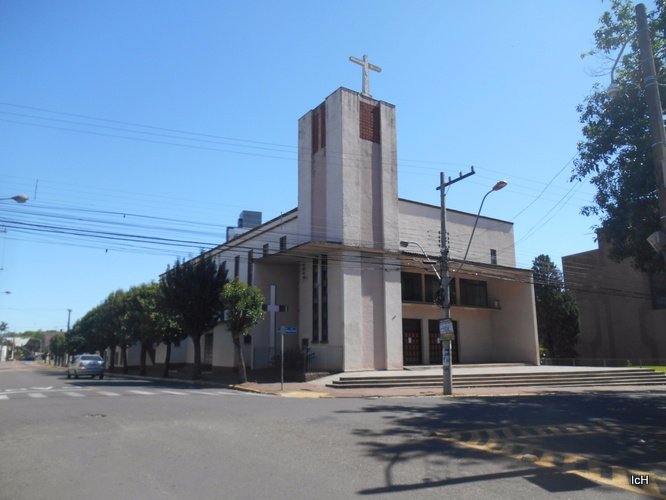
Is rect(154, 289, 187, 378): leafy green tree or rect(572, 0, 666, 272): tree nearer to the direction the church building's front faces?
the tree

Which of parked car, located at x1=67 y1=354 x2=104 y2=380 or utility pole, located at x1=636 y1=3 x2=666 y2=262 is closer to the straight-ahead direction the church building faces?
the utility pole

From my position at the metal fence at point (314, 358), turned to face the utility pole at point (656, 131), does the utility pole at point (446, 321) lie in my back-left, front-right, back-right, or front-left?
front-left

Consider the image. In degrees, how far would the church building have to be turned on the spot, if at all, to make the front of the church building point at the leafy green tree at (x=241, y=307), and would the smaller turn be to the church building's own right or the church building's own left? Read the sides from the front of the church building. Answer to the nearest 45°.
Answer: approximately 90° to the church building's own right

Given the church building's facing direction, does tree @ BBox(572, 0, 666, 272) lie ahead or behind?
ahead

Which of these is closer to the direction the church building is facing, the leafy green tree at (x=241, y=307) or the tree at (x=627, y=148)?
the tree

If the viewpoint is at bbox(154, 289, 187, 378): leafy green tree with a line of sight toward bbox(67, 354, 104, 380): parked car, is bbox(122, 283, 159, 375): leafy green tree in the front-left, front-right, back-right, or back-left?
front-right

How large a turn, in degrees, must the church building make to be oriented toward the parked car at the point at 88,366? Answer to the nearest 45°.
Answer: approximately 135° to its right

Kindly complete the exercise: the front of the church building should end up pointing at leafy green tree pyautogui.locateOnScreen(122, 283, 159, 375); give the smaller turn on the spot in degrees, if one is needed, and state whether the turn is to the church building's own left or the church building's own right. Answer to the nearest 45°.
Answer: approximately 135° to the church building's own right

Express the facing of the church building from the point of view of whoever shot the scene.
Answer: facing the viewer and to the right of the viewer

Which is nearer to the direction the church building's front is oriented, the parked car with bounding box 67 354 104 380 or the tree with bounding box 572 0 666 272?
the tree

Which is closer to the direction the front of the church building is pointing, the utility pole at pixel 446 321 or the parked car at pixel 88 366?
the utility pole
